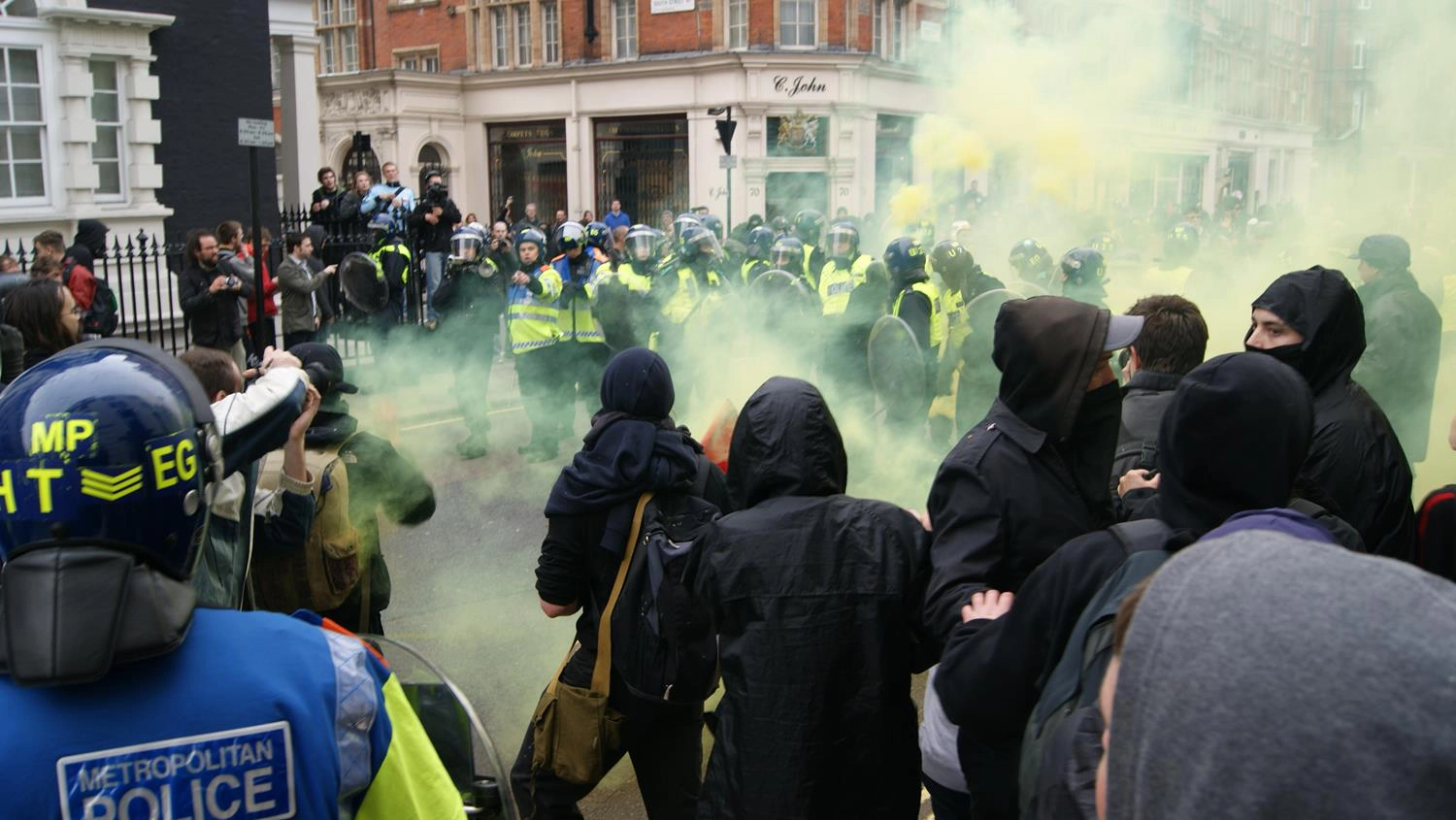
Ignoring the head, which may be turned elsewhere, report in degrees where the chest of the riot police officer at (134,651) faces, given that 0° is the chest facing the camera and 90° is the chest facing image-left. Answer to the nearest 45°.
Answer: approximately 180°

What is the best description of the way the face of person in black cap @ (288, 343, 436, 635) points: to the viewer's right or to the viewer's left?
to the viewer's right

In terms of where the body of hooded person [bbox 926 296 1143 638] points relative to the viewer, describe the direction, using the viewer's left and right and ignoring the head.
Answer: facing to the right of the viewer

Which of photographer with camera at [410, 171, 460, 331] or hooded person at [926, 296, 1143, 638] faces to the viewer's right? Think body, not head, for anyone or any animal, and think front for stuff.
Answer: the hooded person

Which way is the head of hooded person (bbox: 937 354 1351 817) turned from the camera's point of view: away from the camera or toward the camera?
away from the camera

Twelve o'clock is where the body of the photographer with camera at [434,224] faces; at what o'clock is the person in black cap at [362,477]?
The person in black cap is roughly at 12 o'clock from the photographer with camera.

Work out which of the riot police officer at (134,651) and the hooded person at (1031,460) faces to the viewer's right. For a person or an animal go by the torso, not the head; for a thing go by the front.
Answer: the hooded person

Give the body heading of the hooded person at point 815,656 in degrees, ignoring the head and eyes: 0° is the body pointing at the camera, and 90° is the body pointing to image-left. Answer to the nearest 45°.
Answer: approximately 180°

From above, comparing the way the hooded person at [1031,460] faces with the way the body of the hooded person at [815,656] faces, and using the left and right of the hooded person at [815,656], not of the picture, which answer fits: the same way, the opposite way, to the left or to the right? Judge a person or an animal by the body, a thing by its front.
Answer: to the right

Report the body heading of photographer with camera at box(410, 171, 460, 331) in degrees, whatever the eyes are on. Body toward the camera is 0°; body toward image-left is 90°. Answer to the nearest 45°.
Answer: approximately 0°

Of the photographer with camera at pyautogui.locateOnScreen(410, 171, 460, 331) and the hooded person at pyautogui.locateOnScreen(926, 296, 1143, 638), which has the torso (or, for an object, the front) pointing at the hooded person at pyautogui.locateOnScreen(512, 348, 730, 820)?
the photographer with camera

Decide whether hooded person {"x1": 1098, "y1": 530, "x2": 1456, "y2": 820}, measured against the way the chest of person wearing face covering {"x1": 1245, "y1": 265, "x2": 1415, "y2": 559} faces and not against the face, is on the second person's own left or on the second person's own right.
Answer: on the second person's own left
